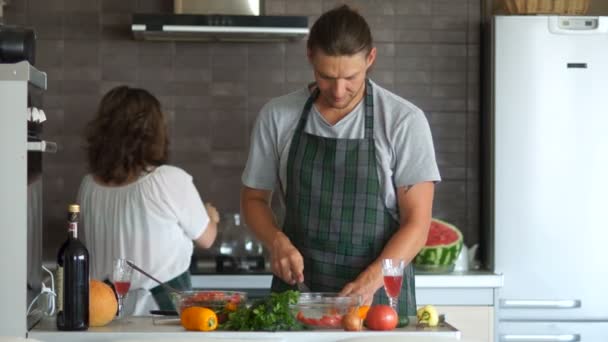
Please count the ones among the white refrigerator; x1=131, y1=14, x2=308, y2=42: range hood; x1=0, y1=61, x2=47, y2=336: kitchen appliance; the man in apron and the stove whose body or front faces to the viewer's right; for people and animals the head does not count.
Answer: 1

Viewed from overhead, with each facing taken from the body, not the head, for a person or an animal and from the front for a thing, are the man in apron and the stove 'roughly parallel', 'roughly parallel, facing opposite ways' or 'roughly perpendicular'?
roughly parallel

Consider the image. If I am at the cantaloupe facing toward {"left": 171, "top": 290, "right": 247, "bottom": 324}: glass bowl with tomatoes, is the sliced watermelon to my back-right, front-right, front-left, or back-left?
front-left

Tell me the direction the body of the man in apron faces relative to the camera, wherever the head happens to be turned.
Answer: toward the camera

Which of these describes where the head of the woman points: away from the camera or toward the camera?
away from the camera

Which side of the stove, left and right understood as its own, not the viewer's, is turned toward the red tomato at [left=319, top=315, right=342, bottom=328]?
front

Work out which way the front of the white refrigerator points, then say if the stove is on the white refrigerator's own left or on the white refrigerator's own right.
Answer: on the white refrigerator's own right

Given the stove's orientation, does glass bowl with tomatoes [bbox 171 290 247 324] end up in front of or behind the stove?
in front

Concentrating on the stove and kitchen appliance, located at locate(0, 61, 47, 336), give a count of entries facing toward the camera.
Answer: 1

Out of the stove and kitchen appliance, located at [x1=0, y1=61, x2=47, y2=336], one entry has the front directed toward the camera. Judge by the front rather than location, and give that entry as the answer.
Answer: the stove

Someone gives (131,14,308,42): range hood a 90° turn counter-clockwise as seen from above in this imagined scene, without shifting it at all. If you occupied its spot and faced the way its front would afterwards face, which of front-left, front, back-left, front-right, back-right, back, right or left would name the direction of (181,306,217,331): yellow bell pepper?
right

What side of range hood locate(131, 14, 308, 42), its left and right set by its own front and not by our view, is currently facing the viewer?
front

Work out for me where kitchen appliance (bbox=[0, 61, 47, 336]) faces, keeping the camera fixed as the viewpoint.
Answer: facing to the right of the viewer

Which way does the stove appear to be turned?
toward the camera

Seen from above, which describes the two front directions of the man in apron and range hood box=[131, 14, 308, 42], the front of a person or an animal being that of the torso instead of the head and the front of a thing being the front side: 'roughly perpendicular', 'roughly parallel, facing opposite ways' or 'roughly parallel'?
roughly parallel
